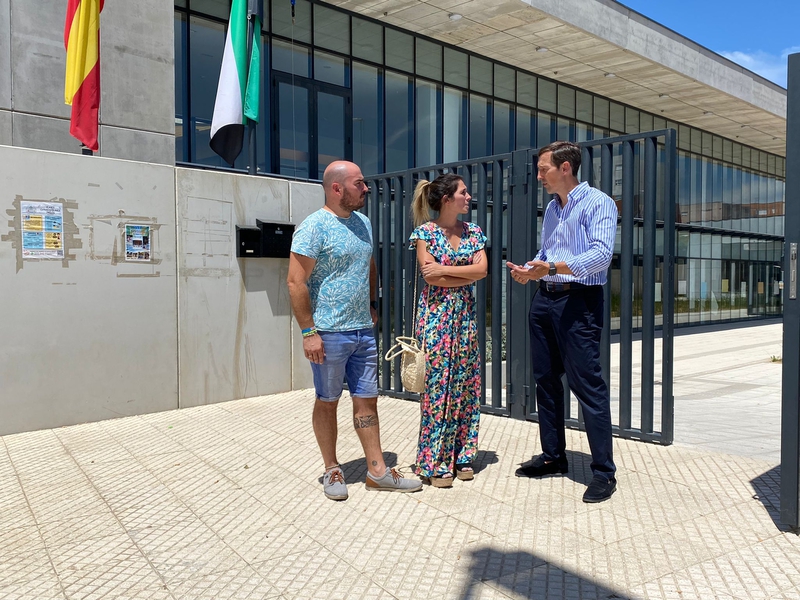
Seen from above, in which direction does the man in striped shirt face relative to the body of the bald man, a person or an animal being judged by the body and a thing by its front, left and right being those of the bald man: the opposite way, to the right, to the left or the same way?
to the right

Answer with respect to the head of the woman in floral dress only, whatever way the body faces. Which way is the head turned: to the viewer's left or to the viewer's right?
to the viewer's right

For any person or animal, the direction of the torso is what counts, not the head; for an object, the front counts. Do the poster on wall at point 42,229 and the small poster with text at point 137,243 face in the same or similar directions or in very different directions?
same or similar directions

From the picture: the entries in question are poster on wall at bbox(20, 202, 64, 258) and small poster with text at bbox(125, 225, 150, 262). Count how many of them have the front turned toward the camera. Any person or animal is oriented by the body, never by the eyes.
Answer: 2

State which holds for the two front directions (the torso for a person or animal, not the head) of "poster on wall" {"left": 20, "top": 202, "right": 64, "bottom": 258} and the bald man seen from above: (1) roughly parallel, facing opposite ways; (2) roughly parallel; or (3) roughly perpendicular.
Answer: roughly parallel

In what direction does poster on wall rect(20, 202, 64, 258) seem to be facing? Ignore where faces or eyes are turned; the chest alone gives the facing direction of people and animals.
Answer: toward the camera

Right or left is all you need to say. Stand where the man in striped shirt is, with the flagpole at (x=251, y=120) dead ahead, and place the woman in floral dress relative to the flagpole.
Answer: left

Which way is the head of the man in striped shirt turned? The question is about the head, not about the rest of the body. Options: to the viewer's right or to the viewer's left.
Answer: to the viewer's left

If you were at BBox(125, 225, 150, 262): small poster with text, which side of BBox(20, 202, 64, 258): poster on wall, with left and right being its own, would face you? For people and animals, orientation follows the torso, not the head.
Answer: left

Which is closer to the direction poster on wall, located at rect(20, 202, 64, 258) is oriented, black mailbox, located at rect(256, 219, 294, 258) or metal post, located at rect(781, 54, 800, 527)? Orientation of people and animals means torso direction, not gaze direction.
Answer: the metal post

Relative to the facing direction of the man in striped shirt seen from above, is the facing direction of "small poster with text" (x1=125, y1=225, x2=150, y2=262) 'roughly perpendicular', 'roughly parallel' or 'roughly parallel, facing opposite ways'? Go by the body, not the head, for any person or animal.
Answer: roughly perpendicular

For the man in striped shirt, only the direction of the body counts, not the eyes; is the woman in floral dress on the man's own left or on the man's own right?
on the man's own right

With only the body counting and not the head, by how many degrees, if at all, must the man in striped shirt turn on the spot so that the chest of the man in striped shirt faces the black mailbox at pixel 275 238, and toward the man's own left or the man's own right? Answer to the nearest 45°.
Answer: approximately 90° to the man's own right

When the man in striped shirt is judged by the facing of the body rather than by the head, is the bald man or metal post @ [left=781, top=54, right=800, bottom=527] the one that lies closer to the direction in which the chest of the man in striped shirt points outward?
the bald man

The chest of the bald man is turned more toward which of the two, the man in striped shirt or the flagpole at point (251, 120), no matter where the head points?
the man in striped shirt

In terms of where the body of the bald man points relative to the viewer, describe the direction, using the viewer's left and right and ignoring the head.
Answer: facing the viewer and to the right of the viewer
